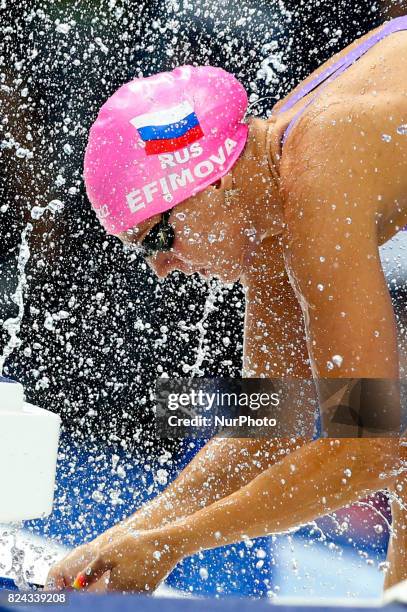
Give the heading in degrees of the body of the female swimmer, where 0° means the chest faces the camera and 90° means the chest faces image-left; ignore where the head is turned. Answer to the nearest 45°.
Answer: approximately 90°

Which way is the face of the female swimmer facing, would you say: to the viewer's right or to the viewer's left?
to the viewer's left
